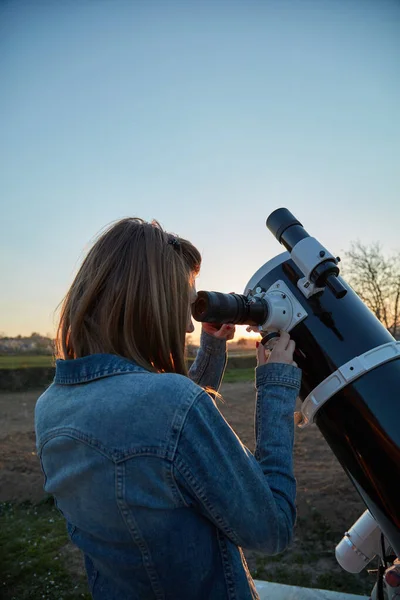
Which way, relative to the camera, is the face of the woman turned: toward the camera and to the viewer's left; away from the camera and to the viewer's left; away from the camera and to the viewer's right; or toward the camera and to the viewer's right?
away from the camera and to the viewer's right

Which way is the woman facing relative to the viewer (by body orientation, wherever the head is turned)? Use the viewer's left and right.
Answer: facing away from the viewer and to the right of the viewer

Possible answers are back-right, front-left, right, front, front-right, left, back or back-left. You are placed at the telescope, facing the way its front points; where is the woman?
left

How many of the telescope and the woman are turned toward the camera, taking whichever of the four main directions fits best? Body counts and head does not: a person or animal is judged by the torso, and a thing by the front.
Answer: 0

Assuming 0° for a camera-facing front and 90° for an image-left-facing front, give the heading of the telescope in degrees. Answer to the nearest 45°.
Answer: approximately 135°

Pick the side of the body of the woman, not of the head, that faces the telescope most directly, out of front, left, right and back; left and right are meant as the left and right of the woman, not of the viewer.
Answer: front
